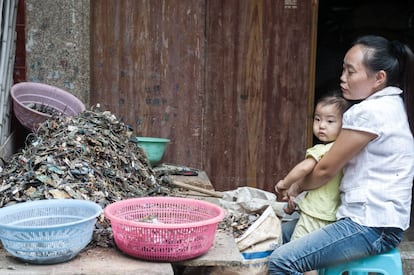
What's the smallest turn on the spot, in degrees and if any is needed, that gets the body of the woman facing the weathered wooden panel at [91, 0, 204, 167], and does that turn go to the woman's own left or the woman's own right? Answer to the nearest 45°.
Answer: approximately 45° to the woman's own right

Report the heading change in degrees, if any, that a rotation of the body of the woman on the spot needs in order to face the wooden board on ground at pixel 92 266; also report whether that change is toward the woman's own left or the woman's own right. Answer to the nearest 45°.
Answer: approximately 45° to the woman's own left

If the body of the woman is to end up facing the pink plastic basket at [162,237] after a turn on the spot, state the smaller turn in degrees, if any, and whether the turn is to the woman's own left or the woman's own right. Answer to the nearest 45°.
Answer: approximately 45° to the woman's own left

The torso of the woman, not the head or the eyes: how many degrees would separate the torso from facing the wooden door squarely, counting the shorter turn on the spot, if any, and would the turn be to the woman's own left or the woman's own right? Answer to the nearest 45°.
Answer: approximately 45° to the woman's own right

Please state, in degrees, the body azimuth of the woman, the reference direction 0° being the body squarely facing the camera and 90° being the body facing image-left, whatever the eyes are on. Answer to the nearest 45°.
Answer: approximately 90°

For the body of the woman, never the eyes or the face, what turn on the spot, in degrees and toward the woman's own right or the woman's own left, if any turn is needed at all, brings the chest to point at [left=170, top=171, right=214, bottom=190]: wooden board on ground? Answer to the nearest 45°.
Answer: approximately 45° to the woman's own right
